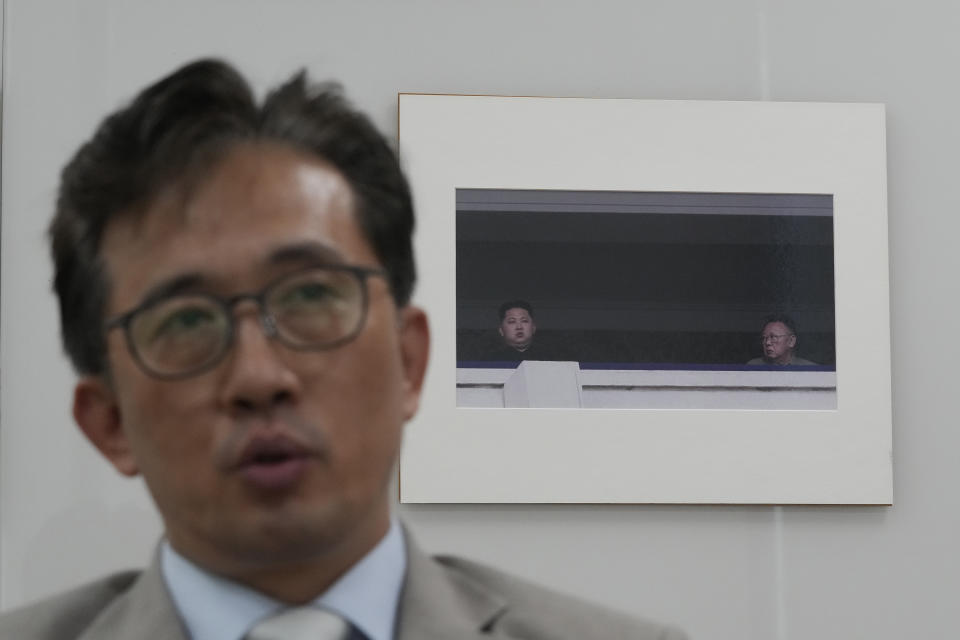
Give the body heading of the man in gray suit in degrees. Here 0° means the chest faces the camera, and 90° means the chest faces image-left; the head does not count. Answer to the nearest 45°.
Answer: approximately 0°
